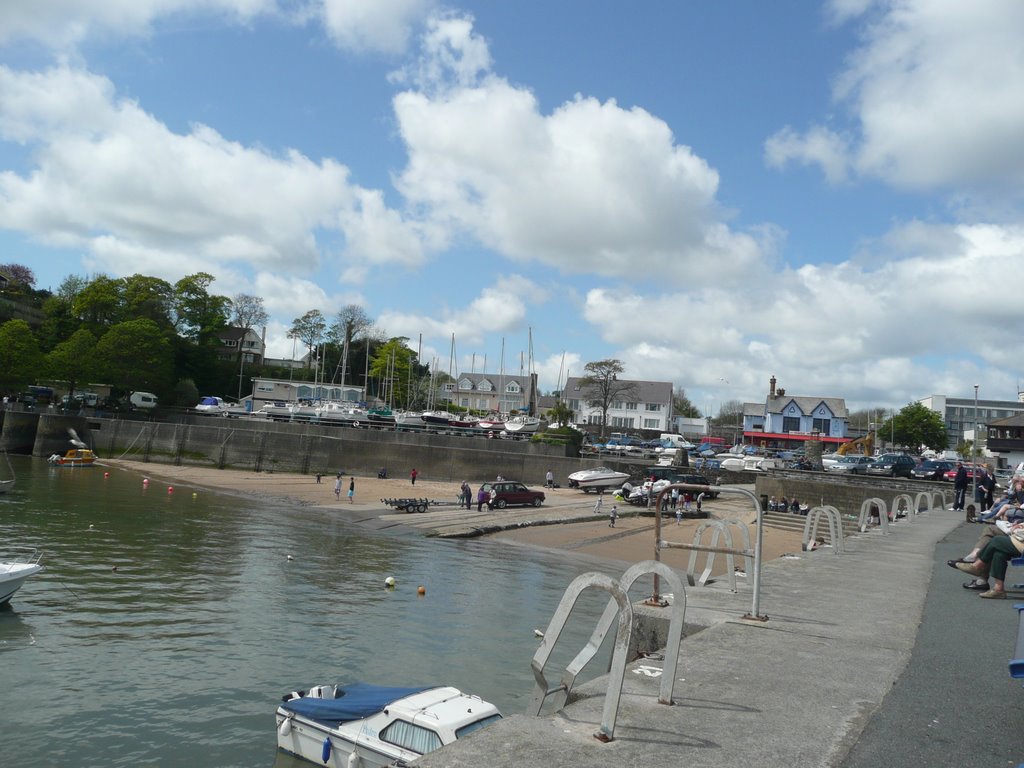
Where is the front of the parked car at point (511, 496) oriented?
to the viewer's right

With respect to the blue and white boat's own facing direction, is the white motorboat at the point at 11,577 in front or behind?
behind

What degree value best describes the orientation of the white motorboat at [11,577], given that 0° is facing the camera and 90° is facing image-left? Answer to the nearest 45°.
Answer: approximately 270°

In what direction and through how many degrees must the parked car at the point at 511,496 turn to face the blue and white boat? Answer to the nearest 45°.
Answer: approximately 90° to its right

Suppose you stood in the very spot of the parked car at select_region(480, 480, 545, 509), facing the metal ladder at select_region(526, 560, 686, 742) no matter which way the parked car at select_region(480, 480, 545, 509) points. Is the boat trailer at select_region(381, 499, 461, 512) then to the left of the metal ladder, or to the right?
right

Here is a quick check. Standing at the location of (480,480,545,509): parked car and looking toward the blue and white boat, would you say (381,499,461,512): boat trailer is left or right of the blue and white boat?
right

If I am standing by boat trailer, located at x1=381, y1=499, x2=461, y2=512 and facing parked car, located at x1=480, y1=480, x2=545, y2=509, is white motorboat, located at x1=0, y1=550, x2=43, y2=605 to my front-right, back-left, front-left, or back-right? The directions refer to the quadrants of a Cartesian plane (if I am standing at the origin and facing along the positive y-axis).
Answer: back-right

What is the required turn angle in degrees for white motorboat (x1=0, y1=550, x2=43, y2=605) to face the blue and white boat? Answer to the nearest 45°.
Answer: approximately 90° to its right
